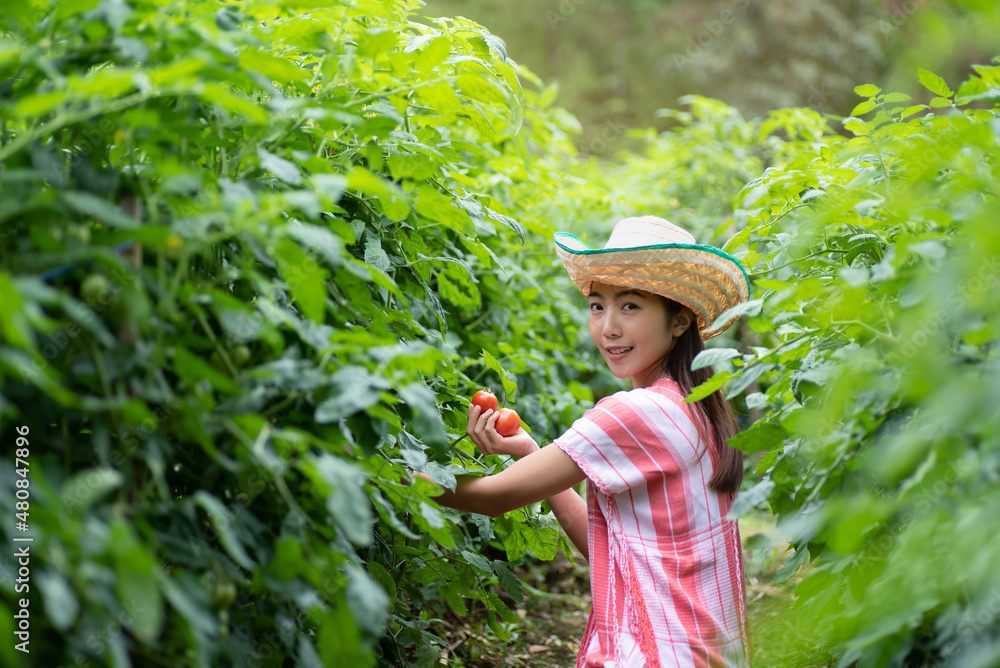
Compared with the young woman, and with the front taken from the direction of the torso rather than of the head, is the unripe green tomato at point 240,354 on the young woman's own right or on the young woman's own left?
on the young woman's own left

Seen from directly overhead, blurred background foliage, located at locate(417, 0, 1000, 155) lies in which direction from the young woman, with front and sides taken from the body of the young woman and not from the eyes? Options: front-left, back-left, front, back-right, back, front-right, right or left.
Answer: front-right

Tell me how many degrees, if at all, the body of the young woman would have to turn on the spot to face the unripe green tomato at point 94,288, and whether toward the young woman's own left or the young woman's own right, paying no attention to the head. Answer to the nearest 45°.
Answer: approximately 90° to the young woman's own left
